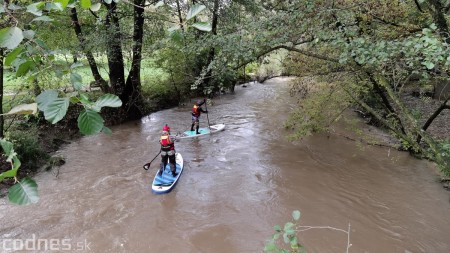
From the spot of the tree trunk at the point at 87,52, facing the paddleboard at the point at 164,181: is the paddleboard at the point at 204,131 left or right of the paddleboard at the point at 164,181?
left

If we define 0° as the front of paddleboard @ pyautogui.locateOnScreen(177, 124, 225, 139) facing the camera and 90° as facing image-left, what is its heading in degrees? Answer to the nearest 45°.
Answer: approximately 225°

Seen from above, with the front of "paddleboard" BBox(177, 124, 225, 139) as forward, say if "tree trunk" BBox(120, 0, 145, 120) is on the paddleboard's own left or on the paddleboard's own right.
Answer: on the paddleboard's own left

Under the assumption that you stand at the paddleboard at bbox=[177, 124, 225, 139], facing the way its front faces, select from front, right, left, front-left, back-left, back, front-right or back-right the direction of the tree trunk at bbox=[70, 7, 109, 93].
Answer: back-left

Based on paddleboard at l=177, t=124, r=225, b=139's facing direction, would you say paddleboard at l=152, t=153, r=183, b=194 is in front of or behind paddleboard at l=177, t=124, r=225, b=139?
behind

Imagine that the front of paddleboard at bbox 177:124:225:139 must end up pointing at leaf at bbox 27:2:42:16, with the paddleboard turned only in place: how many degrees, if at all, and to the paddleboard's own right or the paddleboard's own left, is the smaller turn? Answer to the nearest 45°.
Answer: approximately 135° to the paddleboard's own right

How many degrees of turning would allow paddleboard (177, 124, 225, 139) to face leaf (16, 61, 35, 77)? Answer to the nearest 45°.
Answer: approximately 135° to its right

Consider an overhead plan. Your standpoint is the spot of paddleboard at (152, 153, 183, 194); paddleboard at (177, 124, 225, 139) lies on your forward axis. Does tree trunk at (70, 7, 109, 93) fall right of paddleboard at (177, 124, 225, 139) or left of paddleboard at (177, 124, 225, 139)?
left
